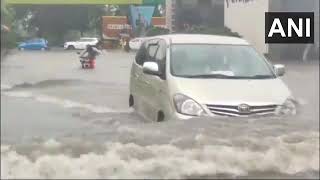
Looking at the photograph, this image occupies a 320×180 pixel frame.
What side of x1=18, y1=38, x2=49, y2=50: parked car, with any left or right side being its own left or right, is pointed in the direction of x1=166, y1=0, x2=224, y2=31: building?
back

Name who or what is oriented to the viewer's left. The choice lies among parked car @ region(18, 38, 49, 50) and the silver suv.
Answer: the parked car

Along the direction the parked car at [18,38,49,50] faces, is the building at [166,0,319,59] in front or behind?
behind

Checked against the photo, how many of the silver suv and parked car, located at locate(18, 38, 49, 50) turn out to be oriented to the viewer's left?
1

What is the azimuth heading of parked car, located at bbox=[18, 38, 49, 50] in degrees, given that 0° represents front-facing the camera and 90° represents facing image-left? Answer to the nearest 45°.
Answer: approximately 90°
